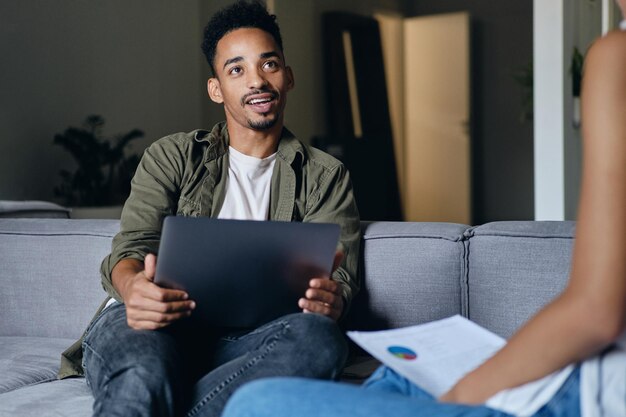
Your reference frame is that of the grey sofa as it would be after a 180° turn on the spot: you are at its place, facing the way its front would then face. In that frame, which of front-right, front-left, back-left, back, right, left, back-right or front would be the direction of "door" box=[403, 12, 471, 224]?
front

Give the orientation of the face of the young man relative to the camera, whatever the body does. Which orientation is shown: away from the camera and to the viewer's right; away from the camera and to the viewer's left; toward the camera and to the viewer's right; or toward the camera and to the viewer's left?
toward the camera and to the viewer's right

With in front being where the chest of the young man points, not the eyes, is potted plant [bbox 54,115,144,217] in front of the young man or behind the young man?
behind

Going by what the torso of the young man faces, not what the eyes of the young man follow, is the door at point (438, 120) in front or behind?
behind

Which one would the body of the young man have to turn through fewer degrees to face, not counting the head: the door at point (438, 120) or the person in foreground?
the person in foreground

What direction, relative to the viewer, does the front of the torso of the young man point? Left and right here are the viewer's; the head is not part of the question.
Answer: facing the viewer

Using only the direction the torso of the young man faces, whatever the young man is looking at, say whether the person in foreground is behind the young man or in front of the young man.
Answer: in front
